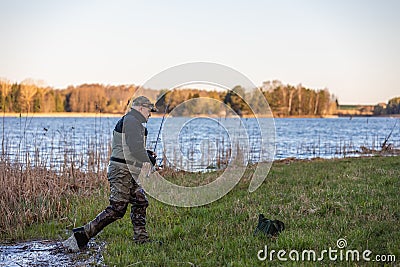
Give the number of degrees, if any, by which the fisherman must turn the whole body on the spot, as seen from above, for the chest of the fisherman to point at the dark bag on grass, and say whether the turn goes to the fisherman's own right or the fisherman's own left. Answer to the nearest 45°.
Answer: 0° — they already face it

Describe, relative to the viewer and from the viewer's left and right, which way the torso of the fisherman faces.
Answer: facing to the right of the viewer

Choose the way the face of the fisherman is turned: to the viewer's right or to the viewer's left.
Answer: to the viewer's right
